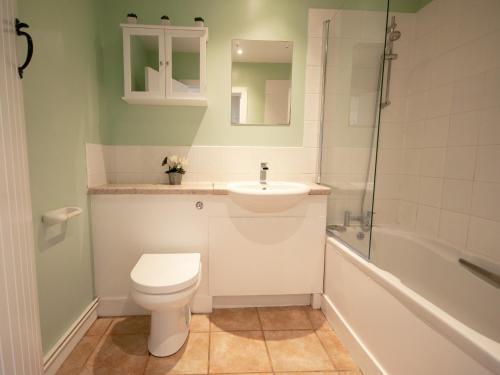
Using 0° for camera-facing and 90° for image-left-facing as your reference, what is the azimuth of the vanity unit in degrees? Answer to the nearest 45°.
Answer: approximately 0°

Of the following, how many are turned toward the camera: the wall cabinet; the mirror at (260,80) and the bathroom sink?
3

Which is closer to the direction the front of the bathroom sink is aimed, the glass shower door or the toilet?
the toilet

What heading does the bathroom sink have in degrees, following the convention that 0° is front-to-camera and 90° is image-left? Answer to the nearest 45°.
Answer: approximately 0°

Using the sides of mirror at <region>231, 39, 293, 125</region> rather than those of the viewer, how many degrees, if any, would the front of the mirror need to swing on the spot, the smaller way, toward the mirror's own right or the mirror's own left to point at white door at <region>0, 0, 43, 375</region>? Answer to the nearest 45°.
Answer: approximately 45° to the mirror's own right

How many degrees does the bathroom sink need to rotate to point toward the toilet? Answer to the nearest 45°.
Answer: approximately 45° to its right

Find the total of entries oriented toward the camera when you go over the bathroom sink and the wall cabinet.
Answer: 2

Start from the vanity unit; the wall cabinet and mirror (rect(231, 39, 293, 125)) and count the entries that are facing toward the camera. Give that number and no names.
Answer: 3
